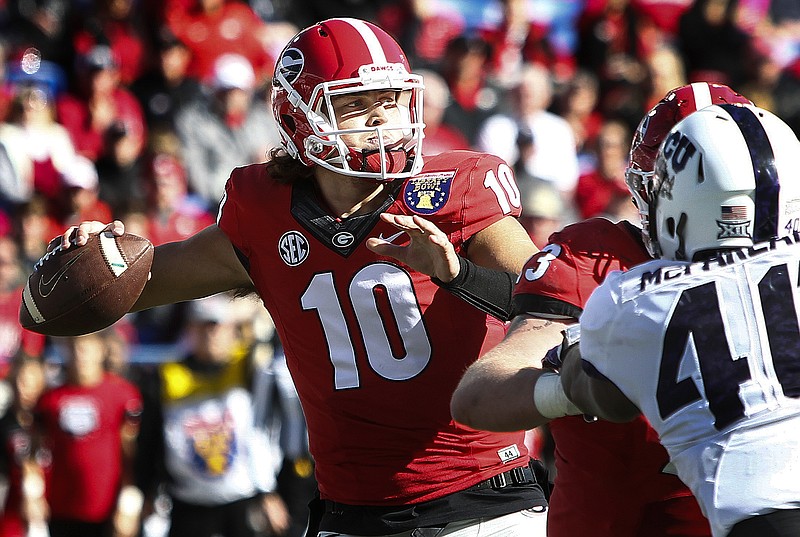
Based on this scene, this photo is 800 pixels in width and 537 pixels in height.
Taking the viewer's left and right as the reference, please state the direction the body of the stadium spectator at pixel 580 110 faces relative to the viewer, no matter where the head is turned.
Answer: facing the viewer

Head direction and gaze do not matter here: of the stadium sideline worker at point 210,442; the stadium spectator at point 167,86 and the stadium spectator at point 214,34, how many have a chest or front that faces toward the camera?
3

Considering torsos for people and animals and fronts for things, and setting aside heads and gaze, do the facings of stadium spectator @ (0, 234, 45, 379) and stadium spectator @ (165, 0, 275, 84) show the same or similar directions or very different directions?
same or similar directions

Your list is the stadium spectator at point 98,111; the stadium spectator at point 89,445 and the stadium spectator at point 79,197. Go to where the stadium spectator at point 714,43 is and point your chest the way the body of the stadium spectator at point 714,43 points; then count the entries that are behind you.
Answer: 0

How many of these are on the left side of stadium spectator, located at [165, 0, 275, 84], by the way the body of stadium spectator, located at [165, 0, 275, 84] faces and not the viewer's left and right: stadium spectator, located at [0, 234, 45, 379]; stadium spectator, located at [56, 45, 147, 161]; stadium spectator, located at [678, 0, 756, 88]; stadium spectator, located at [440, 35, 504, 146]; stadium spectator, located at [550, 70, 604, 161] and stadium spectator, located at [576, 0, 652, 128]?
4

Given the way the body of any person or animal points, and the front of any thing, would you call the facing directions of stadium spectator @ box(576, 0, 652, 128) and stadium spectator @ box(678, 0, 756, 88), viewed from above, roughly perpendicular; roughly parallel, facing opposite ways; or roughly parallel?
roughly parallel

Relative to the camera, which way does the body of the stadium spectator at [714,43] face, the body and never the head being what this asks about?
toward the camera

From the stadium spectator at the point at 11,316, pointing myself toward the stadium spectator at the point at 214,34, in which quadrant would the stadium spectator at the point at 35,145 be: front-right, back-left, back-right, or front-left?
front-left

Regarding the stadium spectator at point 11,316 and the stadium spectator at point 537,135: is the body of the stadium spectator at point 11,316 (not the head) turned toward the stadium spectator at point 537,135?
no

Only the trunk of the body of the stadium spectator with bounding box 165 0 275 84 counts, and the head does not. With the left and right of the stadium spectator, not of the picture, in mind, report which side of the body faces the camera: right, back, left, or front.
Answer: front

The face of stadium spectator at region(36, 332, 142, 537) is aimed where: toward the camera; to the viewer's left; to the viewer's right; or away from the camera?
toward the camera

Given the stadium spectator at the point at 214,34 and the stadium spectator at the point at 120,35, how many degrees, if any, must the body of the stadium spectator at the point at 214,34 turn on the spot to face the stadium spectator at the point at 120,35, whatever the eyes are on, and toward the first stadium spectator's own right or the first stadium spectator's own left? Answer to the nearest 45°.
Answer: approximately 90° to the first stadium spectator's own right

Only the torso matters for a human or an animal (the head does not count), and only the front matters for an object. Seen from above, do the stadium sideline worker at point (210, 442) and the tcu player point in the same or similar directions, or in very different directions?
very different directions

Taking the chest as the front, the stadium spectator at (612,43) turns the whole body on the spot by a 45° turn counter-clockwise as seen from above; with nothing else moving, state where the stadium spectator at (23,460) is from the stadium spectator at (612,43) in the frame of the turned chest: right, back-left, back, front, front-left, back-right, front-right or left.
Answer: right

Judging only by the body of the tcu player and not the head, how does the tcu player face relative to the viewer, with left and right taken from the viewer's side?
facing away from the viewer and to the left of the viewer

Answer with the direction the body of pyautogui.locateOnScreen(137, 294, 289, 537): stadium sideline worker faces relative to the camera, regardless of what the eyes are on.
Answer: toward the camera

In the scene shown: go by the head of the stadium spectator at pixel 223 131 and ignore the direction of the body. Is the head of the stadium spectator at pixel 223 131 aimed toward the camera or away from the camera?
toward the camera

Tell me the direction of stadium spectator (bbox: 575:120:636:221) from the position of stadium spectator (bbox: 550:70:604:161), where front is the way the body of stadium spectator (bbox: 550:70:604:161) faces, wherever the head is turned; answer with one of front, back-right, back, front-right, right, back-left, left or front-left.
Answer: front
